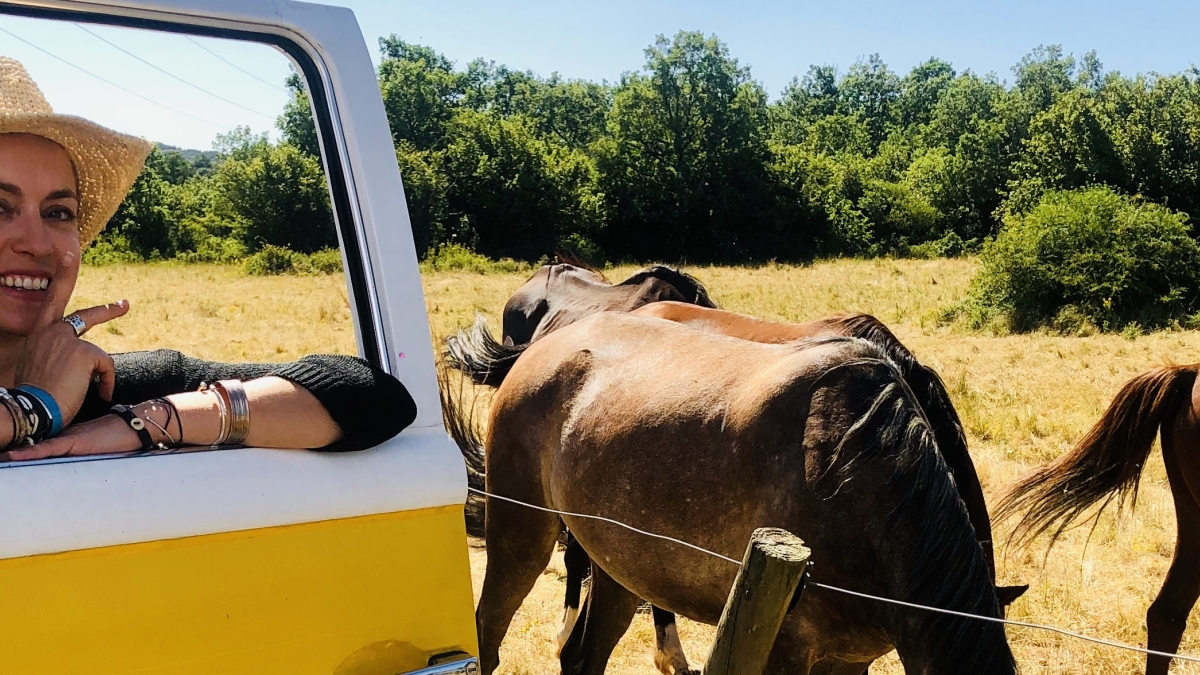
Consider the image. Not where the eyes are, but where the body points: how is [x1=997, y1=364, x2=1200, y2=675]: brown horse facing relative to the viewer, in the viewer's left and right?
facing to the right of the viewer

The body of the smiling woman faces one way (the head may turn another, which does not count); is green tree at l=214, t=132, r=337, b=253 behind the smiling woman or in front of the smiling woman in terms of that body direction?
behind

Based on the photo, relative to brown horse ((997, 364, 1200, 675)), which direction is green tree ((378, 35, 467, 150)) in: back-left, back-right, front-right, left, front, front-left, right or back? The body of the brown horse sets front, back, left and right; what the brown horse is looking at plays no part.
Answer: back-left
